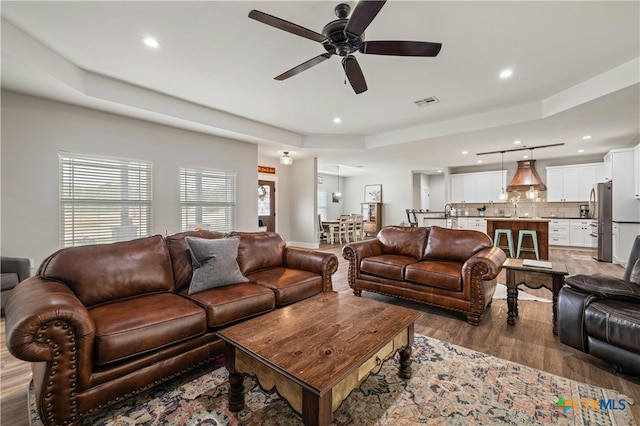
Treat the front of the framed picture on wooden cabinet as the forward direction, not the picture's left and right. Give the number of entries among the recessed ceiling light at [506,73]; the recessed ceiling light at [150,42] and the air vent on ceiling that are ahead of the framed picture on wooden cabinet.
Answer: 3

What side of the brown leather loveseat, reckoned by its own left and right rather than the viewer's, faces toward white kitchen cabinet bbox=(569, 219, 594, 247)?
back

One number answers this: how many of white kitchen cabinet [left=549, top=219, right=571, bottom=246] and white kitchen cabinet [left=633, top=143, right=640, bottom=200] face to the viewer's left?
1

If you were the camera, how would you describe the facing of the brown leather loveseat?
facing the viewer and to the left of the viewer

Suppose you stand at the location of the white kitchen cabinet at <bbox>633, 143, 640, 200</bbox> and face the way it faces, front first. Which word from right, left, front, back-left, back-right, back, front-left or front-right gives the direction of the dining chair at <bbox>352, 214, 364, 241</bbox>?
front

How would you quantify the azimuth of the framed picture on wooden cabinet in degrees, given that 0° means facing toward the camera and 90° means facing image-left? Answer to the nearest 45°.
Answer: approximately 0°

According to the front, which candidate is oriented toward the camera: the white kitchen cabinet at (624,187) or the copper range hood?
the copper range hood

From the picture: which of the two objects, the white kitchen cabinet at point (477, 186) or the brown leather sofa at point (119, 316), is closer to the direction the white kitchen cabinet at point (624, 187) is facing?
the white kitchen cabinet

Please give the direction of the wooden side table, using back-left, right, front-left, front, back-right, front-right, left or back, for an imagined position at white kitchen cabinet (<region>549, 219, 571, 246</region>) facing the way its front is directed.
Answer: front

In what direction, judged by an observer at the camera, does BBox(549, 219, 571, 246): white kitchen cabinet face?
facing the viewer

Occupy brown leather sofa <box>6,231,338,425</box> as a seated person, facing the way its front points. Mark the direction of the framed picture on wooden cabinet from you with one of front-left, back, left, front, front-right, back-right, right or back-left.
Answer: left

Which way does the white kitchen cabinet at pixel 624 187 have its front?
to the viewer's left

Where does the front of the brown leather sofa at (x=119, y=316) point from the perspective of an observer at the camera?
facing the viewer and to the right of the viewer

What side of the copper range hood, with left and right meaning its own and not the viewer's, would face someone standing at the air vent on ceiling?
front

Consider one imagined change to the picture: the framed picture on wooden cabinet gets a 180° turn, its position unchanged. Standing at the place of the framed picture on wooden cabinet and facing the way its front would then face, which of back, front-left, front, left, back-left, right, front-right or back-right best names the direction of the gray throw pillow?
back

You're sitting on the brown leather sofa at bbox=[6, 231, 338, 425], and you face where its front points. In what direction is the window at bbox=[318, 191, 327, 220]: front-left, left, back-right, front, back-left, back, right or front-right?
left

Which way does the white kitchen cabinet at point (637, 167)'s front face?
to the viewer's left

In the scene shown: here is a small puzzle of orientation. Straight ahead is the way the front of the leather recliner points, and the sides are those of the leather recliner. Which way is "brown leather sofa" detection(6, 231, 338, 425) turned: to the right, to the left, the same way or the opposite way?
the opposite way
